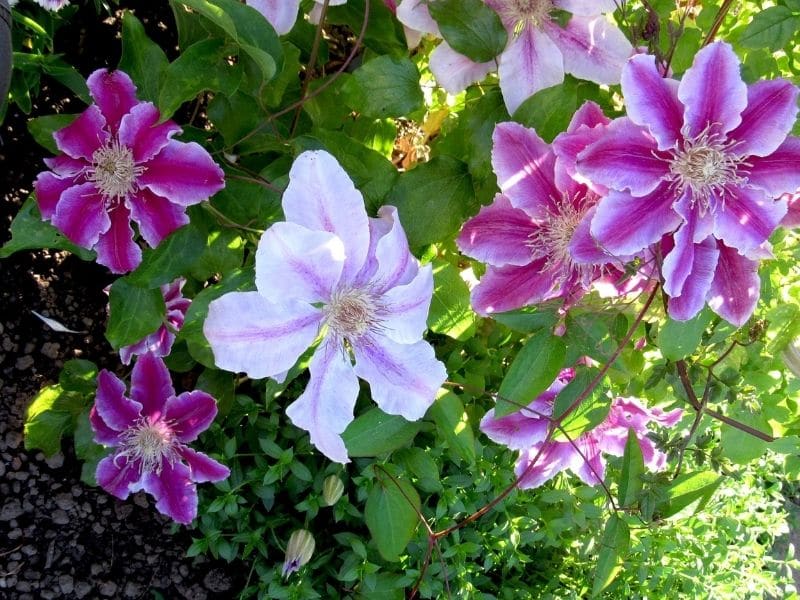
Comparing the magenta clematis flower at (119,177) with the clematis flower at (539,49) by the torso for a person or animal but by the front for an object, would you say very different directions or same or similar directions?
same or similar directions

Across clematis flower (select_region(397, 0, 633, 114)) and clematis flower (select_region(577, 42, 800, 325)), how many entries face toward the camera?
2

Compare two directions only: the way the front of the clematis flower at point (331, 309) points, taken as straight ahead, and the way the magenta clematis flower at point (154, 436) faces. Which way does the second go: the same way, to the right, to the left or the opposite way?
the same way

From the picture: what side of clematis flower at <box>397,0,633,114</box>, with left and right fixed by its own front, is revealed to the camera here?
front

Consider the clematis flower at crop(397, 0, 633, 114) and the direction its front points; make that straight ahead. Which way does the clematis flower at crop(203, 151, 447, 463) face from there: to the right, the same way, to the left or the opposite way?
the same way

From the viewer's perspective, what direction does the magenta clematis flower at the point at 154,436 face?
toward the camera

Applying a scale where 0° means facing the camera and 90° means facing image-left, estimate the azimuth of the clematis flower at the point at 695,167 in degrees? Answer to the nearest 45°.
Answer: approximately 0°

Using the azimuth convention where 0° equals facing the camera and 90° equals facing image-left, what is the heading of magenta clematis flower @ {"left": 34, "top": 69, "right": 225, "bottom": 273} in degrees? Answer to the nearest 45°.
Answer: approximately 0°

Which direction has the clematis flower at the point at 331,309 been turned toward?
toward the camera

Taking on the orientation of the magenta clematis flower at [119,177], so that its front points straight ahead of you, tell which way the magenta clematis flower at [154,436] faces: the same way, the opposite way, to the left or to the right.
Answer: the same way
